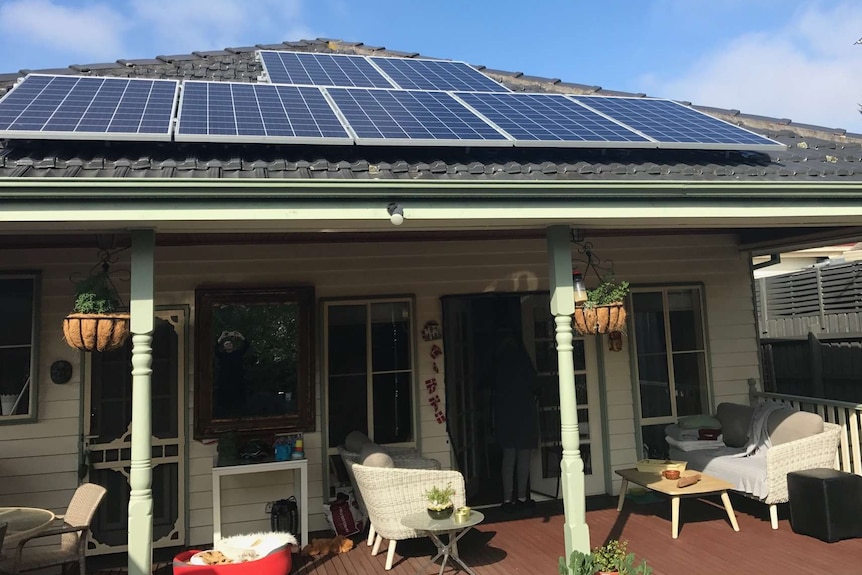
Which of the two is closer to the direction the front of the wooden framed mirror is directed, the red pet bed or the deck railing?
the red pet bed

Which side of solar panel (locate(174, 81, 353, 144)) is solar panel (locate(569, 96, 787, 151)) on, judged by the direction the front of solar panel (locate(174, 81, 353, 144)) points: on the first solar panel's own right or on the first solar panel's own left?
on the first solar panel's own left

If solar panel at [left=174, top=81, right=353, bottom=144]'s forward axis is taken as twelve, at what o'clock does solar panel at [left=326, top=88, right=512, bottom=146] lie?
solar panel at [left=326, top=88, right=512, bottom=146] is roughly at 9 o'clock from solar panel at [left=174, top=81, right=353, bottom=144].

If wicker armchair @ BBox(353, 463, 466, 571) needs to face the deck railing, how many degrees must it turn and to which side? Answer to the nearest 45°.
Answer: approximately 45° to its right

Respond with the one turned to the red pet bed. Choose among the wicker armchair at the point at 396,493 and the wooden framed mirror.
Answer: the wooden framed mirror

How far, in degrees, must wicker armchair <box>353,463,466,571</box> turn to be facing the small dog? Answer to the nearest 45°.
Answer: approximately 90° to its left
